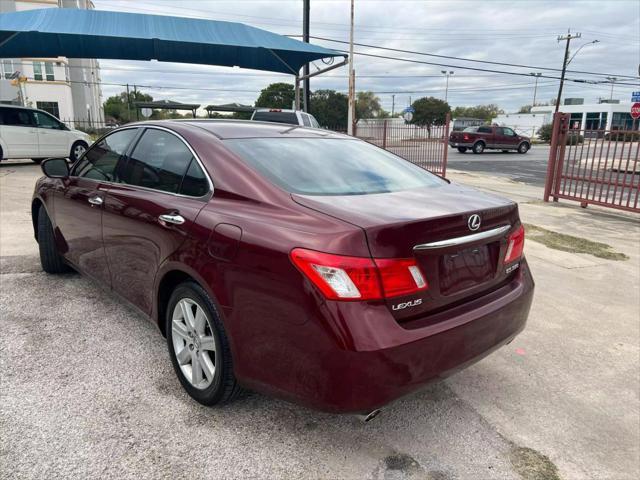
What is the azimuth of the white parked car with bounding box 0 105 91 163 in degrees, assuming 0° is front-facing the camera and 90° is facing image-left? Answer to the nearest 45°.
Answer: approximately 270°

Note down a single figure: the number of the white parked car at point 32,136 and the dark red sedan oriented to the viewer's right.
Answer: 1

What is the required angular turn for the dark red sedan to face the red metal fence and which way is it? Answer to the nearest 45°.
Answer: approximately 45° to its right

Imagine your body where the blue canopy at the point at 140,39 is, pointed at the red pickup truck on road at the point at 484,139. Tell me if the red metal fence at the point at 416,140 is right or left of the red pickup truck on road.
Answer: right

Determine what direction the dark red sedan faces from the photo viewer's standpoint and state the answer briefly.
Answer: facing away from the viewer and to the left of the viewer

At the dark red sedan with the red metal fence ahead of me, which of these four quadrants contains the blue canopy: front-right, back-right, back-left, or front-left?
front-left

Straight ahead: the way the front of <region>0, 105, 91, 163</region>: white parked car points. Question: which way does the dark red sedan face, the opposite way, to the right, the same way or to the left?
to the left

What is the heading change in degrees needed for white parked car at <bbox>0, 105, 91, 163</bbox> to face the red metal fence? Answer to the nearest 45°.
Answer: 0° — it already faces it

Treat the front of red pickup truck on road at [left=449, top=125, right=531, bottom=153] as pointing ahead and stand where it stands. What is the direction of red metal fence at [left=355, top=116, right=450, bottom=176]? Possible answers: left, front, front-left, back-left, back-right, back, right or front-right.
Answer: back-right

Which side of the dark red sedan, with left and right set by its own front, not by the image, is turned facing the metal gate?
right

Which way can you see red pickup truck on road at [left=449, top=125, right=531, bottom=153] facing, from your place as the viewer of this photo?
facing away from the viewer and to the right of the viewer

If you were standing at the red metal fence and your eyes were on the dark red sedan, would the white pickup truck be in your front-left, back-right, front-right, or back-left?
front-right
